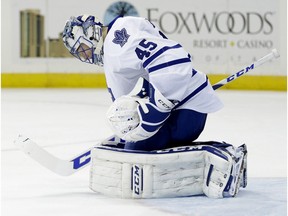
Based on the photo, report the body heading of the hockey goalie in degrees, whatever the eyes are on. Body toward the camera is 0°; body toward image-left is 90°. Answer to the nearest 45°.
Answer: approximately 90°
